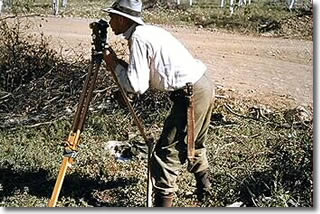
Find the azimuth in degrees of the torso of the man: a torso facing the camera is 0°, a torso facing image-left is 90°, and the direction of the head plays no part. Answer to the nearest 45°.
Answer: approximately 90°

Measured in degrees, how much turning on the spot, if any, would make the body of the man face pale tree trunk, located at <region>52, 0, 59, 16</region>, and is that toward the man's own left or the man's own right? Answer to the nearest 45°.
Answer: approximately 45° to the man's own right

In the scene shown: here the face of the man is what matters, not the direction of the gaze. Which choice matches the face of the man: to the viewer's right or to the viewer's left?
to the viewer's left

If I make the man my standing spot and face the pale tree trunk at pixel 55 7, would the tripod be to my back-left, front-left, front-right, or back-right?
front-left

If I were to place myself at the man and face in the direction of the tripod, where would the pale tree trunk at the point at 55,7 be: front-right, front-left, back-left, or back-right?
front-right
